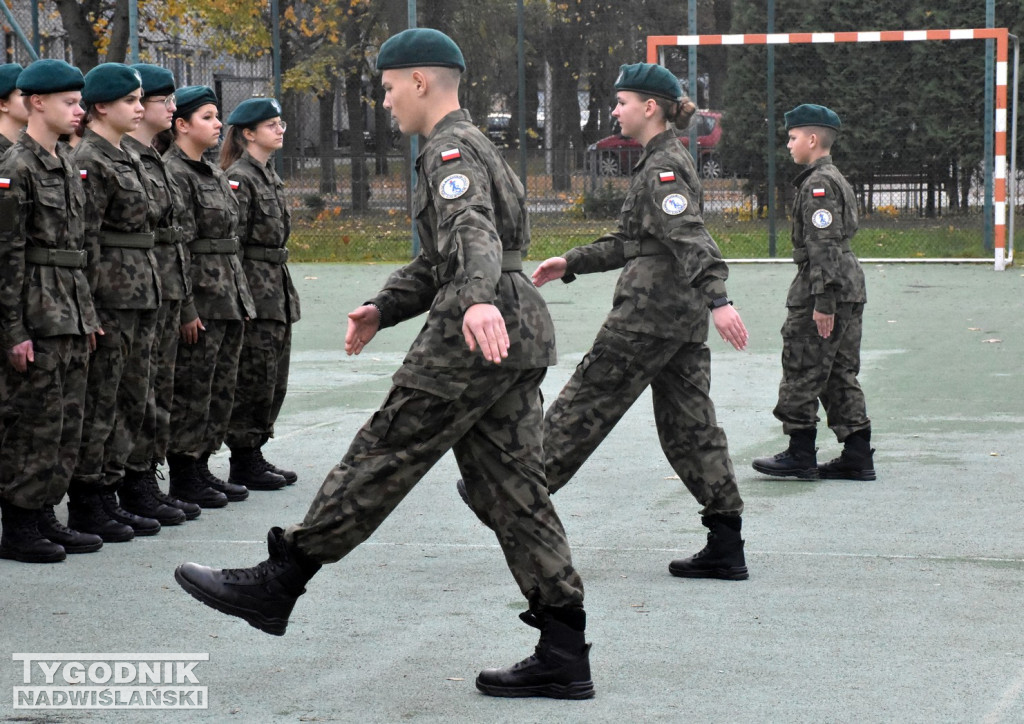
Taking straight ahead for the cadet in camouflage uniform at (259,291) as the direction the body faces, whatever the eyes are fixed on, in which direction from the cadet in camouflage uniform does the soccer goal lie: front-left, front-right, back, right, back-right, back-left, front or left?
front-left

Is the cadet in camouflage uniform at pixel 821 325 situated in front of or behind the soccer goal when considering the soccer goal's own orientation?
in front

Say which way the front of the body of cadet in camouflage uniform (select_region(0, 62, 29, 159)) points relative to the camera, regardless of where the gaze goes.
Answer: to the viewer's right

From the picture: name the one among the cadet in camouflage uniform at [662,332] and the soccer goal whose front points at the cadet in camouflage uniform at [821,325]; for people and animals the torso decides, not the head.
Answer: the soccer goal

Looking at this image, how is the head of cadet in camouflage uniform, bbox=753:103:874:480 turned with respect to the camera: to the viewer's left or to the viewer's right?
to the viewer's left

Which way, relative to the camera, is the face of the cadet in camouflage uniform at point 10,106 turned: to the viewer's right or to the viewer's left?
to the viewer's right

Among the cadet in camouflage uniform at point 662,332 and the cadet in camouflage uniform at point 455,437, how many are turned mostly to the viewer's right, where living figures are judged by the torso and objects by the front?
0

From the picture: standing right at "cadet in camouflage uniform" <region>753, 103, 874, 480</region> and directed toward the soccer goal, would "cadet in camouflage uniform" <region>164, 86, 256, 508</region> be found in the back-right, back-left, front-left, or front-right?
back-left

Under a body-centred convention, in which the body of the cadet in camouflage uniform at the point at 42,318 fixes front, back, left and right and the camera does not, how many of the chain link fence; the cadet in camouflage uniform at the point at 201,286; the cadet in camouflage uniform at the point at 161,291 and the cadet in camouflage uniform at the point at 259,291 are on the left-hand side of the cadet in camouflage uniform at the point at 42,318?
4

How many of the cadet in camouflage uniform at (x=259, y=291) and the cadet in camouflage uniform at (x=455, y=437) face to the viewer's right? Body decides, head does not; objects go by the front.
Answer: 1

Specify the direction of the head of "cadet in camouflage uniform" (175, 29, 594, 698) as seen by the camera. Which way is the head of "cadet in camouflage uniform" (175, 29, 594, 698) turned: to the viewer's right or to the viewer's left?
to the viewer's left

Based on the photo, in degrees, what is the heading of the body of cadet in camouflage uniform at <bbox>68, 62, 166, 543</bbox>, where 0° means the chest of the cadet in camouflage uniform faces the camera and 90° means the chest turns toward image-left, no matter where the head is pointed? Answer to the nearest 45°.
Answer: approximately 315°

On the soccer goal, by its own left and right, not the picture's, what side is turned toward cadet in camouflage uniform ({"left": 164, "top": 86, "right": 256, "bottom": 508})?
front

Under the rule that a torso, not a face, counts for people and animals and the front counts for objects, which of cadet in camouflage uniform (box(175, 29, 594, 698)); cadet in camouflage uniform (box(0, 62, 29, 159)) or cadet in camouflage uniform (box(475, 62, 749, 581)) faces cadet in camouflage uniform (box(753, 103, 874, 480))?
cadet in camouflage uniform (box(0, 62, 29, 159))

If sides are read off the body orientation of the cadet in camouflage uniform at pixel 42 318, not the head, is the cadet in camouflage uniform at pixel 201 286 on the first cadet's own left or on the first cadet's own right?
on the first cadet's own left

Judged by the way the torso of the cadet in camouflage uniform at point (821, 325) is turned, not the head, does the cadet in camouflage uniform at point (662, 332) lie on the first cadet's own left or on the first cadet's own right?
on the first cadet's own left

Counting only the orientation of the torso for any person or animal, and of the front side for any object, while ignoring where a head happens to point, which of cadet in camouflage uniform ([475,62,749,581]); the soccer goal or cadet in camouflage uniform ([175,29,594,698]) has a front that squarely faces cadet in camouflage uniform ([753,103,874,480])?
the soccer goal

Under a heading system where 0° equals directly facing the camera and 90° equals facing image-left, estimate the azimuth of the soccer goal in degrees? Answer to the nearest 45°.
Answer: approximately 0°

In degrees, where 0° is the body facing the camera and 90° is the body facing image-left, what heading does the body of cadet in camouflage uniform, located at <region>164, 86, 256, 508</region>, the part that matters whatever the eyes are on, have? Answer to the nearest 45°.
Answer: approximately 315°
